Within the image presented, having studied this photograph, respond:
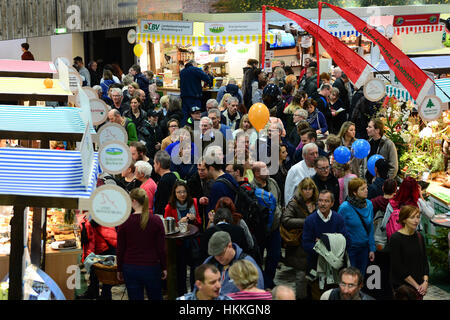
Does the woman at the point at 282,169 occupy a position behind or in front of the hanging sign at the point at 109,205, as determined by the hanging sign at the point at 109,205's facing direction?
behind

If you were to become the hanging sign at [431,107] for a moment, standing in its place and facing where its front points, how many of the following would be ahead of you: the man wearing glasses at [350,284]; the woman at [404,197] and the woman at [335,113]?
2

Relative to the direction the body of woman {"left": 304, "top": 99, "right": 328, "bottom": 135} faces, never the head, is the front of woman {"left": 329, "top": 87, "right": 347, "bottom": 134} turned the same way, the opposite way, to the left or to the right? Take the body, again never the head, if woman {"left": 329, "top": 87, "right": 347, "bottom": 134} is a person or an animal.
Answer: the same way

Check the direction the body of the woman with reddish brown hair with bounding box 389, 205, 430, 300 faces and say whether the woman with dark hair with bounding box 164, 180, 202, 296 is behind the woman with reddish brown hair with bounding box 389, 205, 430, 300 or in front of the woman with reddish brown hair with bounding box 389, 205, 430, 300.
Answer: behind

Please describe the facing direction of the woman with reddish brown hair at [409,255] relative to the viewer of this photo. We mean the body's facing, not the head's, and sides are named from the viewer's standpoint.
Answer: facing the viewer and to the right of the viewer

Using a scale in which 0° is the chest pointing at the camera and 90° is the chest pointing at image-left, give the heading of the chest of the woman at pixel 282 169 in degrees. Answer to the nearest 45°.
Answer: approximately 0°

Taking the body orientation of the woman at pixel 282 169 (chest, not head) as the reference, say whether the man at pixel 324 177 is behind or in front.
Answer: in front

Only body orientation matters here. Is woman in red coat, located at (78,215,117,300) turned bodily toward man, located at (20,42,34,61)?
no

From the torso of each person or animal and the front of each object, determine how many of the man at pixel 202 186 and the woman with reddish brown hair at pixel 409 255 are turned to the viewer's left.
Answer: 0

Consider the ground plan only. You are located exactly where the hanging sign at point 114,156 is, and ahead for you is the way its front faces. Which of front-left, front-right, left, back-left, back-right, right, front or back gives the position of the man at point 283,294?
front-left

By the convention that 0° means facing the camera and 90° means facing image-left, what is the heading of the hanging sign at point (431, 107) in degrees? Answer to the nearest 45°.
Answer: approximately 0°

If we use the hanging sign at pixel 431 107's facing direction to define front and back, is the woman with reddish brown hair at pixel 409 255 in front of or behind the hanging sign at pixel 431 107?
in front

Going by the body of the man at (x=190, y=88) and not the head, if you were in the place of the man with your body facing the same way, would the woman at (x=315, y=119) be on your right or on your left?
on your right

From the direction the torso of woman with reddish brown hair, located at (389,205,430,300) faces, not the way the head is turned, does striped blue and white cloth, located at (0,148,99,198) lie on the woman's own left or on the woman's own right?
on the woman's own right

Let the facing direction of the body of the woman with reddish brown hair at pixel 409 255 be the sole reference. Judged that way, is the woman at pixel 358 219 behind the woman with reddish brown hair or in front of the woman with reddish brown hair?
behind

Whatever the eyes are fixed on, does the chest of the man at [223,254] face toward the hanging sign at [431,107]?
no
